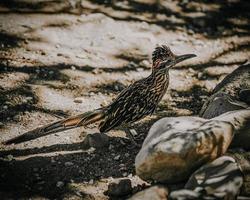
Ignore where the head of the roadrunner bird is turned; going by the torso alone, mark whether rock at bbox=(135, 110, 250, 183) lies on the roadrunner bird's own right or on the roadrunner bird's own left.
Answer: on the roadrunner bird's own right

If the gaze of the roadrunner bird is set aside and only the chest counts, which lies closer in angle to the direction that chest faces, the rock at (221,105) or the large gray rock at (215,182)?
the rock

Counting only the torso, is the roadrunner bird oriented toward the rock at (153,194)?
no

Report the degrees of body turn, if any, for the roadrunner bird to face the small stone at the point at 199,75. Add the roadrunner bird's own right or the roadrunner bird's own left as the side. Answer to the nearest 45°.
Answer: approximately 45° to the roadrunner bird's own left

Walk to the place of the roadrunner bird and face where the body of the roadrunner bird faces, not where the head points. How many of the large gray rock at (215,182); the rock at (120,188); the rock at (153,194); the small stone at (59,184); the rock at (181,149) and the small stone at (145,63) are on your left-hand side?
1

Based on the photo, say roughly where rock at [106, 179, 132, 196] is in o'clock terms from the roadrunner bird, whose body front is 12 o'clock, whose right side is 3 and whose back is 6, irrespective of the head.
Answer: The rock is roughly at 3 o'clock from the roadrunner bird.

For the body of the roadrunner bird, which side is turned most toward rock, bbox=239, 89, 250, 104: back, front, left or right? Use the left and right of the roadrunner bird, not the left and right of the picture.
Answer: front

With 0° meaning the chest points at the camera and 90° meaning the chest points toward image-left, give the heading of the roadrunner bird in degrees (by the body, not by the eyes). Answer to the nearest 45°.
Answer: approximately 270°

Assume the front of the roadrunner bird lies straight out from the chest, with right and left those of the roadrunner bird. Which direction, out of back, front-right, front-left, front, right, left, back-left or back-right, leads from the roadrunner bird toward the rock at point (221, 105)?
front
